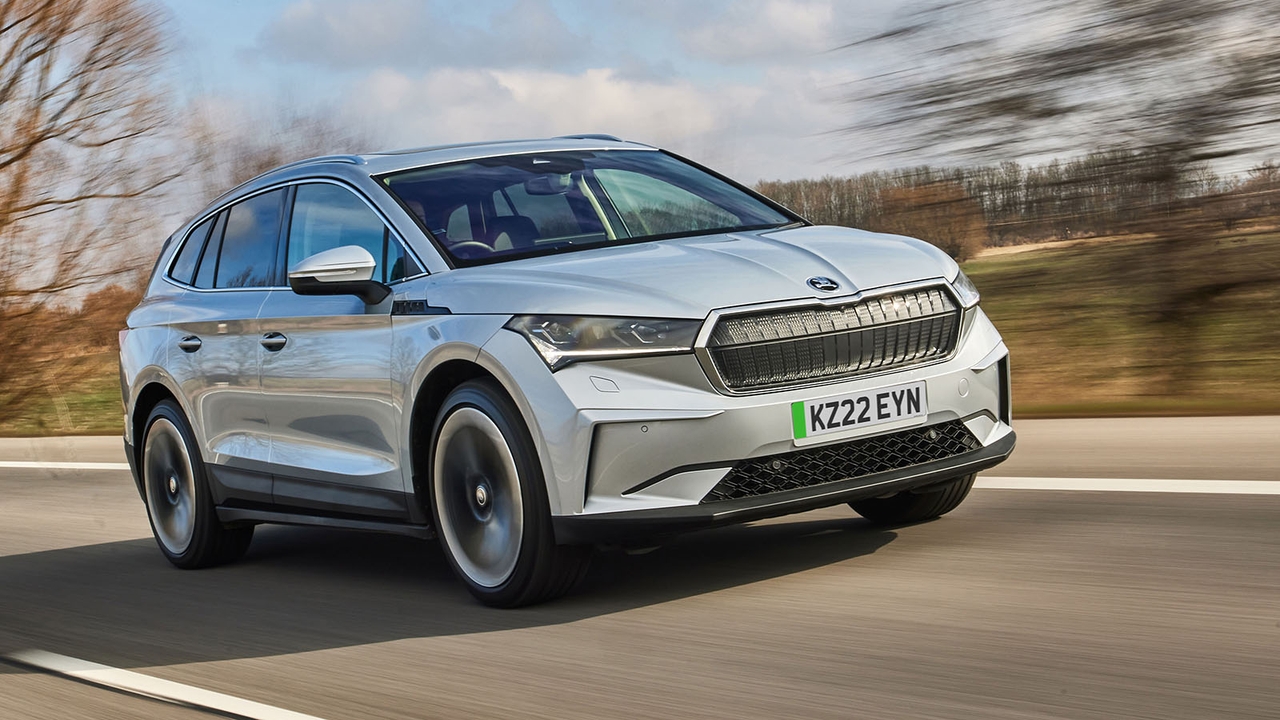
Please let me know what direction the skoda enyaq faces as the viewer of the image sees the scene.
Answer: facing the viewer and to the right of the viewer
